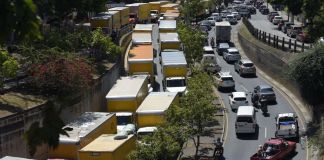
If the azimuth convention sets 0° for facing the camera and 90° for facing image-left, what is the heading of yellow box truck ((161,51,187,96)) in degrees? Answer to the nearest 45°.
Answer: approximately 0°

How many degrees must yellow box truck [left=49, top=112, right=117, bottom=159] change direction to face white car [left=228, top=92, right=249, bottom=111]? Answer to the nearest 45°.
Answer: approximately 180°

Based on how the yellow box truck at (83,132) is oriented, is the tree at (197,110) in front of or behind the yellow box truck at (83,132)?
behind

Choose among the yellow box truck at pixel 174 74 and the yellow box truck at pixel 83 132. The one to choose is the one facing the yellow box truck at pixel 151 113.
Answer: the yellow box truck at pixel 174 74

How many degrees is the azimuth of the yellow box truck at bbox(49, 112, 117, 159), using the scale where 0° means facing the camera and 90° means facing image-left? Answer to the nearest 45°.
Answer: approximately 45°

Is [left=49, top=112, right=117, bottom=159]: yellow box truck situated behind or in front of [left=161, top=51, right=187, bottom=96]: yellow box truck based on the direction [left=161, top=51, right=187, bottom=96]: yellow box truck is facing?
in front

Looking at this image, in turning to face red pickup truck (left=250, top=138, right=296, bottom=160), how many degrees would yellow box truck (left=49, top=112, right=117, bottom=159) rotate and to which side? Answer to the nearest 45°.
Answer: approximately 135° to its left

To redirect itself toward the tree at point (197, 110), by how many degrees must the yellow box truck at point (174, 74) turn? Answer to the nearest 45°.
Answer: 0° — it already faces it

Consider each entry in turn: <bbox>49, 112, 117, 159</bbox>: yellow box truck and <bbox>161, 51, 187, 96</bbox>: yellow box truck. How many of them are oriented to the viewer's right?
0
